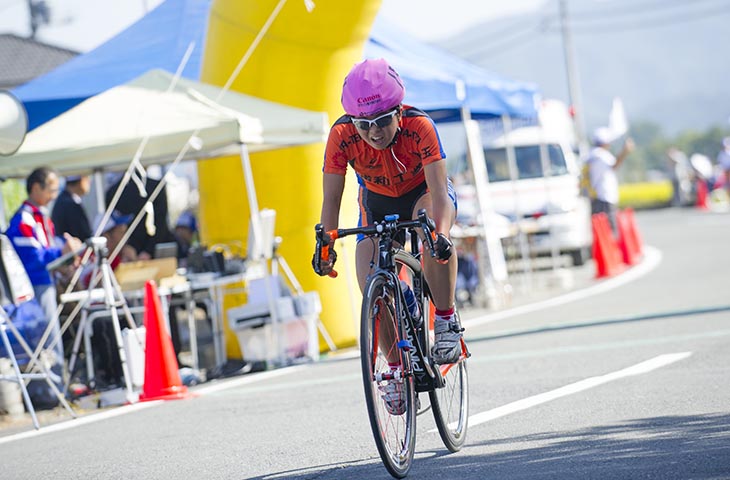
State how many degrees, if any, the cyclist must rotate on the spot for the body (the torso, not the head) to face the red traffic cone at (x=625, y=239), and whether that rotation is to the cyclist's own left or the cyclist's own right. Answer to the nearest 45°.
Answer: approximately 180°

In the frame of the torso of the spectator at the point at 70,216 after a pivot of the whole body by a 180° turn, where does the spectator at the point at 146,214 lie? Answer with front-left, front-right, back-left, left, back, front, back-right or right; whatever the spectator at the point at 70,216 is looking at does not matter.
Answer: back-right

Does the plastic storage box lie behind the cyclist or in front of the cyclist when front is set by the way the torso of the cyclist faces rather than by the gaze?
behind

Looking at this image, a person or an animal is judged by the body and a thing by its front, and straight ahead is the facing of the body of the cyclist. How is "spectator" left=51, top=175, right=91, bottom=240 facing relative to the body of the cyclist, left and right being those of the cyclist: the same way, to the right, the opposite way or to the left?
to the left

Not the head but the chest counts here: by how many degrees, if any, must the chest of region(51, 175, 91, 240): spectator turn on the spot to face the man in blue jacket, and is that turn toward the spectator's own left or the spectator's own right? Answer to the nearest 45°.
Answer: approximately 90° to the spectator's own right

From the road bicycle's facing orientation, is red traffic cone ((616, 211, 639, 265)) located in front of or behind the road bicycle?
behind

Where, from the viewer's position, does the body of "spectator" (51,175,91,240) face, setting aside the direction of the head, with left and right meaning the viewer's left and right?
facing to the right of the viewer

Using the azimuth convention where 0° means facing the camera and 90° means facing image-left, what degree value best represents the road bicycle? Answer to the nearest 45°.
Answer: approximately 0°
